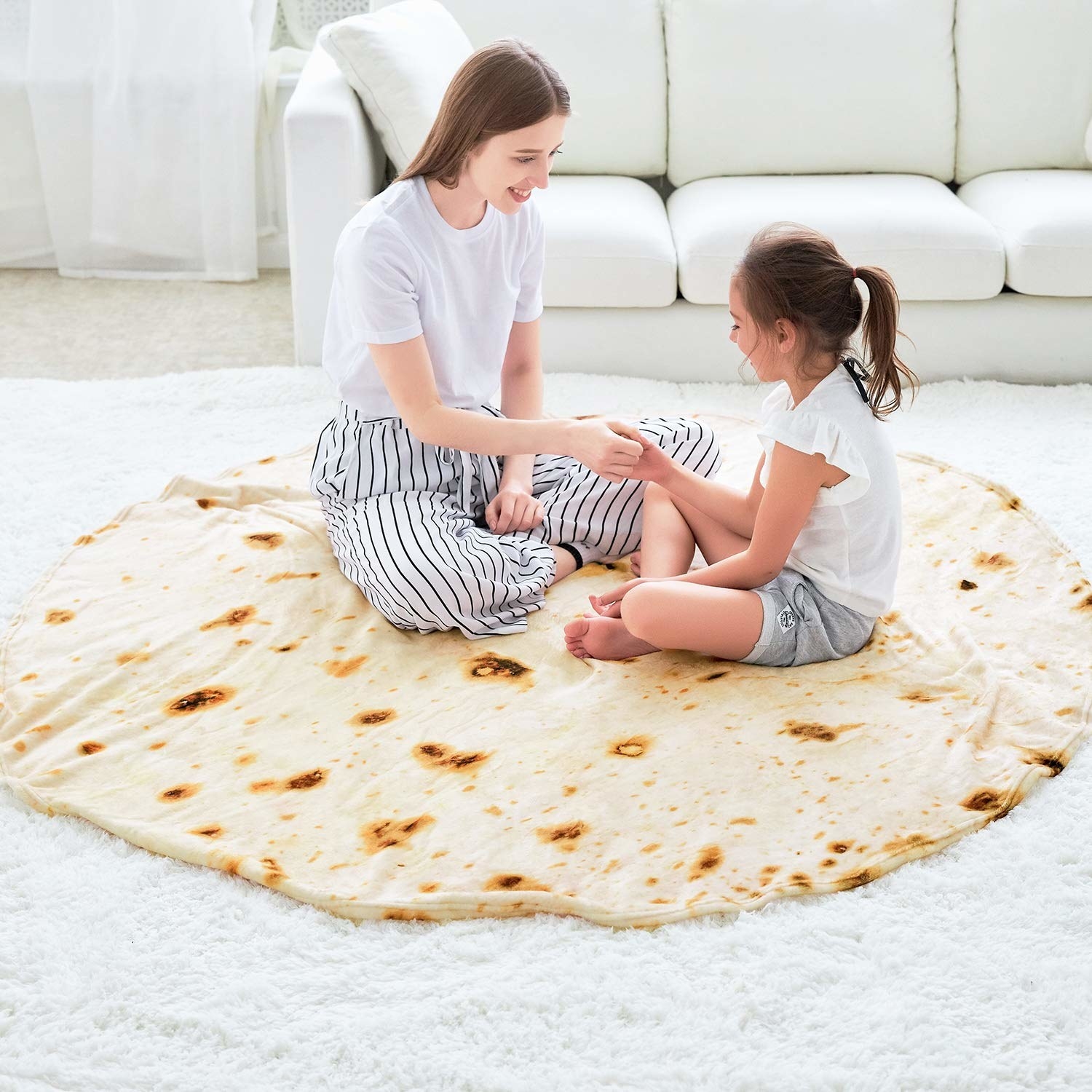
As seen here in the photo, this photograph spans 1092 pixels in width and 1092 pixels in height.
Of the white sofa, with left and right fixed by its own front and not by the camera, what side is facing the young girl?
front

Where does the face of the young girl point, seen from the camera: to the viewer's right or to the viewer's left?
to the viewer's left

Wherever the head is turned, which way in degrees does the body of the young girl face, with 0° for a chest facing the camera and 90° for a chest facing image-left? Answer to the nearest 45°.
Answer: approximately 90°

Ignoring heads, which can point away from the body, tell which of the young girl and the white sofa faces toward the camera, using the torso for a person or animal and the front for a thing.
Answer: the white sofa

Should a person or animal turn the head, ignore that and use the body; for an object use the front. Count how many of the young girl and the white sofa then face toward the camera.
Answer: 1

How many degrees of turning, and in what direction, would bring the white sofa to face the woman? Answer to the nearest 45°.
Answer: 0° — it already faces them

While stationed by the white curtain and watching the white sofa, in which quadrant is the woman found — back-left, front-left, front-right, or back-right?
front-right

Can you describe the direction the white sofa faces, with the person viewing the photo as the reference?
facing the viewer

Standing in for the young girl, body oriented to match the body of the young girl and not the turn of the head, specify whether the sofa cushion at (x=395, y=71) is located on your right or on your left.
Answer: on your right

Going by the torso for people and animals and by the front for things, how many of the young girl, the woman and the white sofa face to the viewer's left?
1

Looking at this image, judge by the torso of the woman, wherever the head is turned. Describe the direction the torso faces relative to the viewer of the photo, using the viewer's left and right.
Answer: facing the viewer and to the right of the viewer

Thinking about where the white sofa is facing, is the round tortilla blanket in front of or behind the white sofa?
in front
